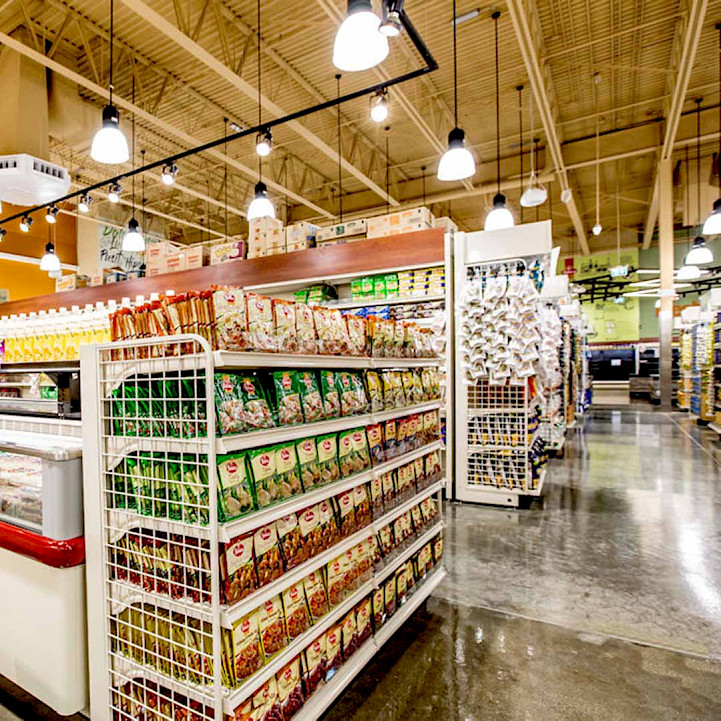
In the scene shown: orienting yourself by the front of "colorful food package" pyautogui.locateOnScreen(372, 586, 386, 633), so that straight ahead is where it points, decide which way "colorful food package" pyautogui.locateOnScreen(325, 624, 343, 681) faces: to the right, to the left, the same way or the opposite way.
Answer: the same way

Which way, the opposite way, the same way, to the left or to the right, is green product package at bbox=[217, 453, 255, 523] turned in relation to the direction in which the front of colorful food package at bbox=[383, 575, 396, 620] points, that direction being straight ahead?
the same way

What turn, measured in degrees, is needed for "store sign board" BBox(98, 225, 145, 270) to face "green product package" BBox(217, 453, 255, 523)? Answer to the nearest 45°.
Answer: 0° — it already faces it

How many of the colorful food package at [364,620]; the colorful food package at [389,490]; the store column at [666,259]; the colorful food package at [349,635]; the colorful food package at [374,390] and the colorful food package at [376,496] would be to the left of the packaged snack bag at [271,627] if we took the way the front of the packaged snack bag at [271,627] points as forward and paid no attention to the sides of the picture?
6

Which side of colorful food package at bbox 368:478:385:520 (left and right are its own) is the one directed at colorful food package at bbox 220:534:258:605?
right

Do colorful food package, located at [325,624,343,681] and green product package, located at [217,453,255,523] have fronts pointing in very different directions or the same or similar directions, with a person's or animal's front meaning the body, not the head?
same or similar directions

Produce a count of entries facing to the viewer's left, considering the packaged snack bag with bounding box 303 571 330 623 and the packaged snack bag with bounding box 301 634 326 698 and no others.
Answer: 0

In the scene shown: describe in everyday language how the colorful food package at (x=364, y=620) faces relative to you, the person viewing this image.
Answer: facing the viewer and to the right of the viewer

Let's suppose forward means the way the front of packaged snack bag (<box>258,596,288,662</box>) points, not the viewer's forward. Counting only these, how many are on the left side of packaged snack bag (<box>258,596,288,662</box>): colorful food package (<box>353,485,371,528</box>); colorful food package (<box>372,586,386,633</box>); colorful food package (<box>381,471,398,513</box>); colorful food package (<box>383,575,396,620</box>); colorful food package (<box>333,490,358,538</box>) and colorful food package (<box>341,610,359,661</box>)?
6
